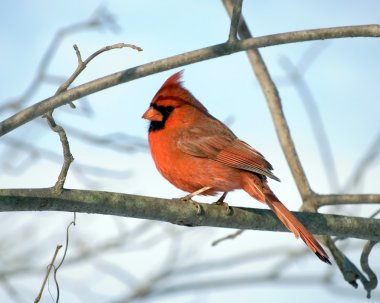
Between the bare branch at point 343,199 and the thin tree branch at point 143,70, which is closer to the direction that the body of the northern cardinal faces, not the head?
the thin tree branch

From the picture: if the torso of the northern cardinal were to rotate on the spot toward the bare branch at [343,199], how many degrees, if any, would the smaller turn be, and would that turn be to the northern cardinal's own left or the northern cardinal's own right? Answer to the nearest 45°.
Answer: approximately 180°

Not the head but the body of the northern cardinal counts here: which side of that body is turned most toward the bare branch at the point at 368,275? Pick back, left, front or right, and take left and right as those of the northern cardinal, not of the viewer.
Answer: back

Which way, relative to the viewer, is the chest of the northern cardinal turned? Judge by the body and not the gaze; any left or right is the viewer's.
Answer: facing to the left of the viewer
